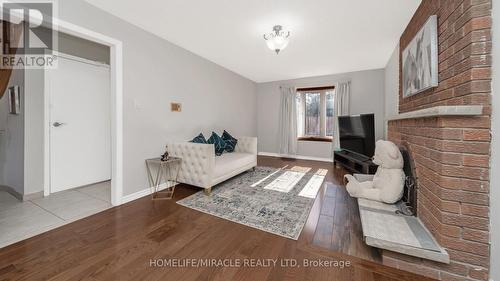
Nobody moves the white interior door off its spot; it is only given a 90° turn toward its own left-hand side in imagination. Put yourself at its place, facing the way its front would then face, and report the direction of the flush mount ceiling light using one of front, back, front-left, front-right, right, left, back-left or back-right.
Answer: right

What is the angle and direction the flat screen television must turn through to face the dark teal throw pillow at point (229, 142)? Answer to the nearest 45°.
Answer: approximately 45° to its right

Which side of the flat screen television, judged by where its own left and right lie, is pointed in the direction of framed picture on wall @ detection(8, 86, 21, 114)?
front

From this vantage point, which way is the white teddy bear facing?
to the viewer's left

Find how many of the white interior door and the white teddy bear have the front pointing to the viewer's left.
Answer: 1

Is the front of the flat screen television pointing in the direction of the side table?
yes

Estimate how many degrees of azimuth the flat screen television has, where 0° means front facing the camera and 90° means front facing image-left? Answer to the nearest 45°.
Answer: approximately 45°

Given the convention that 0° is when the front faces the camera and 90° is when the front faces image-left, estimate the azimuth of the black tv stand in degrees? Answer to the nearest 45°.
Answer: approximately 45°

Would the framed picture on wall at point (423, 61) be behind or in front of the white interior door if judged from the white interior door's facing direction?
in front

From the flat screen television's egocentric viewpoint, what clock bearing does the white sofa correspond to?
The white sofa is roughly at 12 o'clock from the flat screen television.

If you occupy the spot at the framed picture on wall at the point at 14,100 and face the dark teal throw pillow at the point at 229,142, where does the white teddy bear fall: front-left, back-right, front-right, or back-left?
front-right

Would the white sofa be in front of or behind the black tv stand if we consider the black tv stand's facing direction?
in front

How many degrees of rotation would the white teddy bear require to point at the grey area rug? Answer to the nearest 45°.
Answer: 0° — it already faces it
